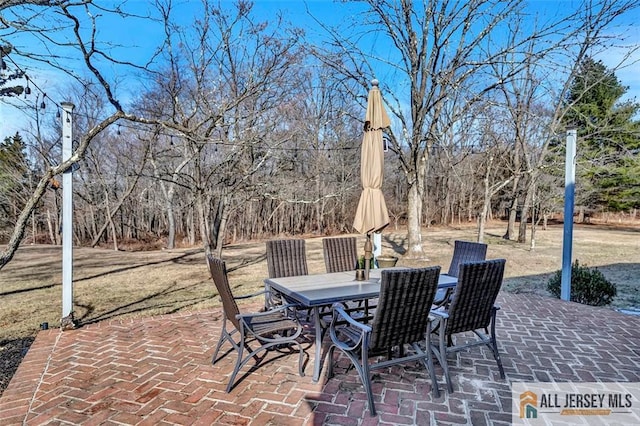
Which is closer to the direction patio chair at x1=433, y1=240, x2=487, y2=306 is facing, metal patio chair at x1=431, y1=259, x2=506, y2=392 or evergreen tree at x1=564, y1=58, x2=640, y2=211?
the metal patio chair

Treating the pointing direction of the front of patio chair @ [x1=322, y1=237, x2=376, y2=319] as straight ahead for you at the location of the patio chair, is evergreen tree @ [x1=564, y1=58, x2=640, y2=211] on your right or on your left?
on your left

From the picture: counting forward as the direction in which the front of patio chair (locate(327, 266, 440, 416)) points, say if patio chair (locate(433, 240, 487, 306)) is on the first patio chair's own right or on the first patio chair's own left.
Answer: on the first patio chair's own right

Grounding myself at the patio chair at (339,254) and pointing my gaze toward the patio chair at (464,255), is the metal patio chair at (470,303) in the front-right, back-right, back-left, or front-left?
front-right

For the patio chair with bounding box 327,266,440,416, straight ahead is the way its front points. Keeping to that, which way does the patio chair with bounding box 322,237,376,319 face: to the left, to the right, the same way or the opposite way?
the opposite way

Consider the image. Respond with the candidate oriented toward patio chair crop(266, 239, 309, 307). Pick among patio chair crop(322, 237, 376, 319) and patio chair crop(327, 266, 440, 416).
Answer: patio chair crop(327, 266, 440, 416)

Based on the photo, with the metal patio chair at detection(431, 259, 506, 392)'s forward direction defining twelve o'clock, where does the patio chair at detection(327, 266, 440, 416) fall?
The patio chair is roughly at 9 o'clock from the metal patio chair.

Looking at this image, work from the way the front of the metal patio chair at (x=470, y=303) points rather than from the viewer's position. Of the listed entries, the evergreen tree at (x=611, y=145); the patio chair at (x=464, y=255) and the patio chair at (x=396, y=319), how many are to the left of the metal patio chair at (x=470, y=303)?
1

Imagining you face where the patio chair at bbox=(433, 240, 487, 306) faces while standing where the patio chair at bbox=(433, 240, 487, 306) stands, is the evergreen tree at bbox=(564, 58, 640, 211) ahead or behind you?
behind

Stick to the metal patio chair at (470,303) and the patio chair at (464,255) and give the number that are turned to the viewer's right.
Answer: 0

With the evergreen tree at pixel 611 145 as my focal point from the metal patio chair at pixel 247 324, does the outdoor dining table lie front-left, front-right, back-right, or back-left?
front-right

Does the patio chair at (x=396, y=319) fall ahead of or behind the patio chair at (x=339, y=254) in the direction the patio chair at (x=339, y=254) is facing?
ahead

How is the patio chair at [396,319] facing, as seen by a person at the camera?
facing away from the viewer and to the left of the viewer

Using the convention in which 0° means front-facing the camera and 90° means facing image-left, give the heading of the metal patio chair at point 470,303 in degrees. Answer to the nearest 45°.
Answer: approximately 135°

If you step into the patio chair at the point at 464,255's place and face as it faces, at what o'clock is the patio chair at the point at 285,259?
the patio chair at the point at 285,259 is roughly at 1 o'clock from the patio chair at the point at 464,255.

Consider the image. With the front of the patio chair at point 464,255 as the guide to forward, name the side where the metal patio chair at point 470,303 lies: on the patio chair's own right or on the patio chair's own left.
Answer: on the patio chair's own left

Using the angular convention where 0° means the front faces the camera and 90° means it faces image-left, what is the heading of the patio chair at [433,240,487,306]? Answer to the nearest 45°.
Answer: approximately 45°
